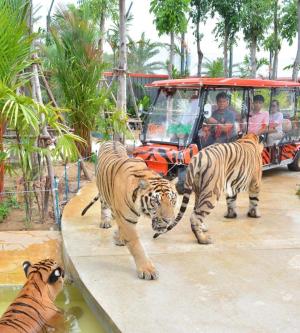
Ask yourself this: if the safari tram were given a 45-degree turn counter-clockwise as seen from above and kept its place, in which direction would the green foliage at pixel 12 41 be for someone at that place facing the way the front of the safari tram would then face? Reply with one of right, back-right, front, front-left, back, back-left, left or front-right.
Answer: front-right

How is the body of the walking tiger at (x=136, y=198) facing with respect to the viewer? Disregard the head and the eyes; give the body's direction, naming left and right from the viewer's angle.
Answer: facing the viewer and to the right of the viewer

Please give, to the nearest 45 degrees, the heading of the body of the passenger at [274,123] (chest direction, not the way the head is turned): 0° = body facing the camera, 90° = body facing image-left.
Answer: approximately 45°

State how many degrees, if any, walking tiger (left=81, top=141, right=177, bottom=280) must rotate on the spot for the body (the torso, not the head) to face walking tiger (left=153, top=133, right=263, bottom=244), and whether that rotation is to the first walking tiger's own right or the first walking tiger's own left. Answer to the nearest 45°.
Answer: approximately 90° to the first walking tiger's own left

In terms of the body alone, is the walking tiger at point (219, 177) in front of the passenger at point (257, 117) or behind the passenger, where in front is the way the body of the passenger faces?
in front

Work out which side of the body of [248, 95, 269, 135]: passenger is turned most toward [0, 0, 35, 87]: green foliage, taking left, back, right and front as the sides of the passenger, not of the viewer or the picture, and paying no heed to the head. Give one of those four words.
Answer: front

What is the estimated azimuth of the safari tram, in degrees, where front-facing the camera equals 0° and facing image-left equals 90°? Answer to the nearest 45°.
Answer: approximately 45°

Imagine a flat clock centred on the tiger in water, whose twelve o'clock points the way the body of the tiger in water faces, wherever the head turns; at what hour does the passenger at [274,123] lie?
The passenger is roughly at 12 o'clock from the tiger in water.

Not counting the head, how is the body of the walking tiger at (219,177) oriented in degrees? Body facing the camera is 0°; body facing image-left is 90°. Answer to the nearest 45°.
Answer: approximately 225°

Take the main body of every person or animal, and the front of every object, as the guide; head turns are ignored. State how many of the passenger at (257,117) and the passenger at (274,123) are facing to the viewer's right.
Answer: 0

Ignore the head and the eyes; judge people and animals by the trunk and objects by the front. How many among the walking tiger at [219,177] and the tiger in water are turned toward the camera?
0

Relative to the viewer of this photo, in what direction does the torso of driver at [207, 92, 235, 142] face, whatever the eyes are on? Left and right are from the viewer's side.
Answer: facing the viewer and to the left of the viewer
